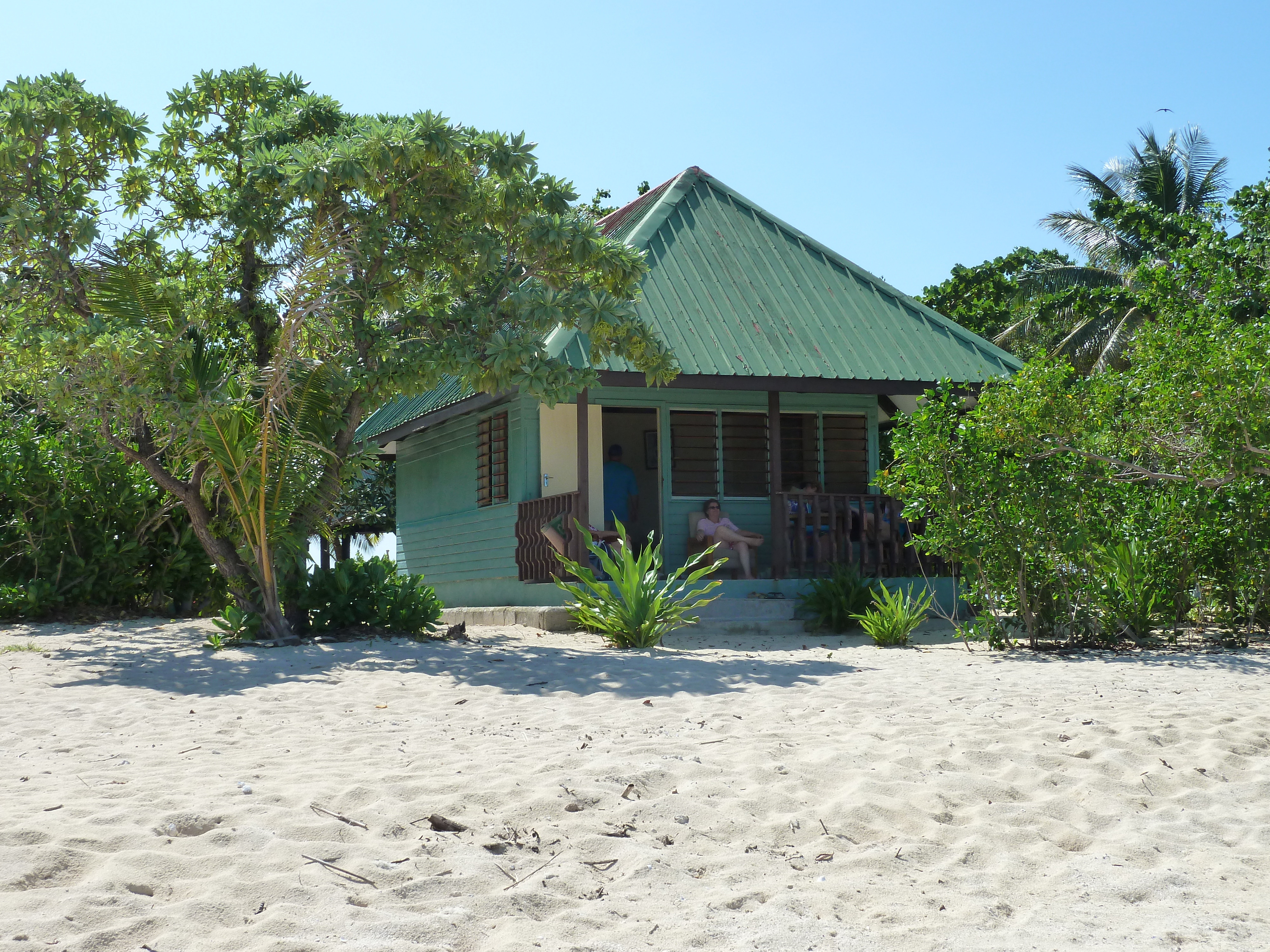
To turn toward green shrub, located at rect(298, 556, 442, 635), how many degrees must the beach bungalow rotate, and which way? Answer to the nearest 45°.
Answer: approximately 45° to its right

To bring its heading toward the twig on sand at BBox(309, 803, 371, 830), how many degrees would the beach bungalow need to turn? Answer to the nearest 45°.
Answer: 0° — it already faces it

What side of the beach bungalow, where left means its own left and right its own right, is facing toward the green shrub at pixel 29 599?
right

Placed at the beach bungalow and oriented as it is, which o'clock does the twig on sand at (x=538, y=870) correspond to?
The twig on sand is roughly at 12 o'clock from the beach bungalow.

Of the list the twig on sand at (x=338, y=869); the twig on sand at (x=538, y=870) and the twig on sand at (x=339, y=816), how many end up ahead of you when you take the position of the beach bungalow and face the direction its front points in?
3

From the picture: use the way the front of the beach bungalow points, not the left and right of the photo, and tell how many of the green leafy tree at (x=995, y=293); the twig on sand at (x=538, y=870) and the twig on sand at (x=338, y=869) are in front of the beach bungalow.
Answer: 2

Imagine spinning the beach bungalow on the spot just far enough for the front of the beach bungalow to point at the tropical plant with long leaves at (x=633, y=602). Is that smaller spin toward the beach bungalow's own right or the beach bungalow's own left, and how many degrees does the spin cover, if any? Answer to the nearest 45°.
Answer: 0° — it already faces it

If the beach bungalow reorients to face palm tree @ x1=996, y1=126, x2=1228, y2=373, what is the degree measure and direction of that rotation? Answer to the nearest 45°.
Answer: approximately 135° to its left

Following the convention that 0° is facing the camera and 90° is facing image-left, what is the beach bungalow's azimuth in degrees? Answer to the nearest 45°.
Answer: approximately 0°
